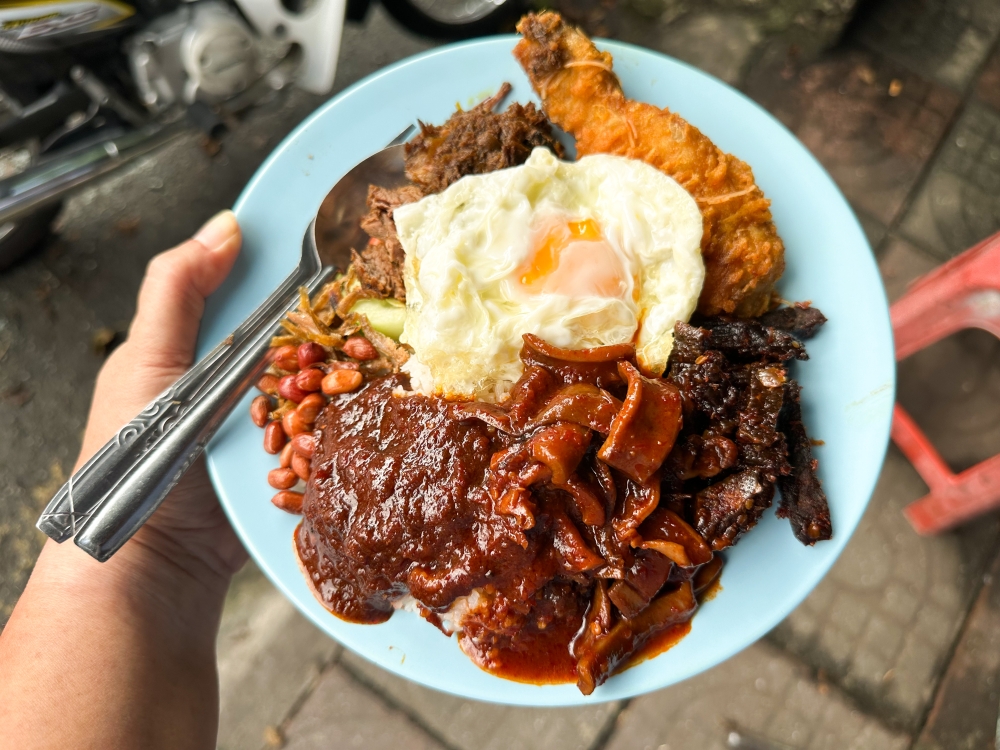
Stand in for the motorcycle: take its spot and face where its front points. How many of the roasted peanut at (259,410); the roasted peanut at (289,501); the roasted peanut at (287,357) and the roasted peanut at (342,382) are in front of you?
0

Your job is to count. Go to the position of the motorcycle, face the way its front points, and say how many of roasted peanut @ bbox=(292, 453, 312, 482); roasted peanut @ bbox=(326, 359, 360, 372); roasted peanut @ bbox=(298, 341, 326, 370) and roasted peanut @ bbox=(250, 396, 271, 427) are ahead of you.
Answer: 0

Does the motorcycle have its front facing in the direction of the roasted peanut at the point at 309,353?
no

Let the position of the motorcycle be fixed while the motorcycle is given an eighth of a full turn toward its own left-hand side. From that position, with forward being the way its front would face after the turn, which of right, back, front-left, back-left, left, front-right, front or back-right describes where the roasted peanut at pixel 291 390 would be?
back

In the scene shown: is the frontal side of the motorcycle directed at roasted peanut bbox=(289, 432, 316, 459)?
no

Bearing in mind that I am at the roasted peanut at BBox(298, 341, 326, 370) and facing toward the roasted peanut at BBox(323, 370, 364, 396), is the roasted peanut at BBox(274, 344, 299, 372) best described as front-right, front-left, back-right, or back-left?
back-right

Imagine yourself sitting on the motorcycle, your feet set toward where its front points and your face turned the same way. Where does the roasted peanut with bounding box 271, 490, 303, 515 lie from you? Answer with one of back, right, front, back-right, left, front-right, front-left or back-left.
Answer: back-right

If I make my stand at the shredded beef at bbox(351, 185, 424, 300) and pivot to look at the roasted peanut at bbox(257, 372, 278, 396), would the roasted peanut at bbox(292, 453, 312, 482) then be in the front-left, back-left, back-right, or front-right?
front-left

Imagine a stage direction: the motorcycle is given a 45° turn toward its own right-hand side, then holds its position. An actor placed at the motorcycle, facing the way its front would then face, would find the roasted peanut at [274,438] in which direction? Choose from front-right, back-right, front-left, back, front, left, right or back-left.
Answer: right

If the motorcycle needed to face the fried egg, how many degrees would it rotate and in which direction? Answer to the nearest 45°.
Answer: approximately 90° to its right

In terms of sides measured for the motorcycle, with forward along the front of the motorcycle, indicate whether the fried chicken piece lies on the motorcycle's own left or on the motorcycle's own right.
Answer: on the motorcycle's own right

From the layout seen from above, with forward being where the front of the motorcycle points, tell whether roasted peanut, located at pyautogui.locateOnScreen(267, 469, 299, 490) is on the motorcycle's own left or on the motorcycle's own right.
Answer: on the motorcycle's own right

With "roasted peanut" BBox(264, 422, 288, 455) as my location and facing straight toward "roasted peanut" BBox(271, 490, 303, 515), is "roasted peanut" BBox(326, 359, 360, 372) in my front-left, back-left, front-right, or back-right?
back-left

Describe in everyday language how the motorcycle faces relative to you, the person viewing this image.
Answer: facing away from the viewer and to the right of the viewer

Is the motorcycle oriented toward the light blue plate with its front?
no

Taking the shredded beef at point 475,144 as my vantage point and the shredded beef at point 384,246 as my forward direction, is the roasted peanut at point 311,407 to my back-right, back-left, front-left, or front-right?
front-left

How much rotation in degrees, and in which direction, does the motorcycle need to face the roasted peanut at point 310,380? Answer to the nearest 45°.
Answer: approximately 135° to its right
